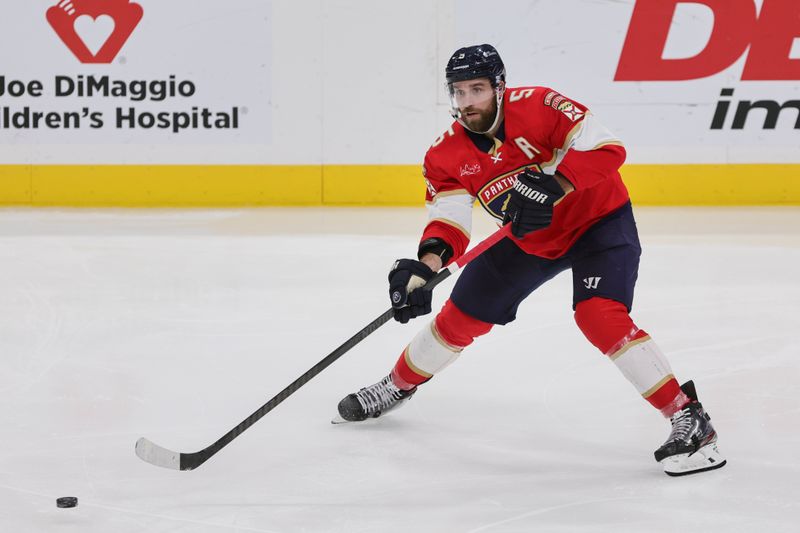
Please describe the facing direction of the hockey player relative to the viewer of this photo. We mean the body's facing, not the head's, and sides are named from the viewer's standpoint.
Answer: facing the viewer and to the left of the viewer

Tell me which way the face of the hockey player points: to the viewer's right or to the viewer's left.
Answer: to the viewer's left
